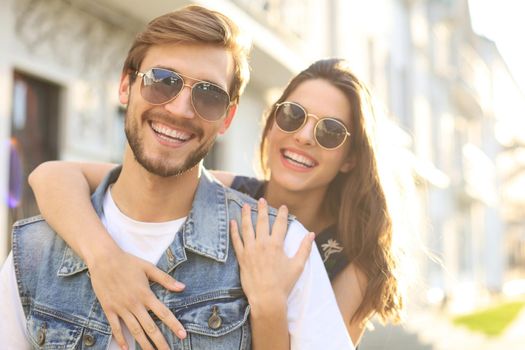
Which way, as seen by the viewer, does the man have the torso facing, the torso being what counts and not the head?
toward the camera

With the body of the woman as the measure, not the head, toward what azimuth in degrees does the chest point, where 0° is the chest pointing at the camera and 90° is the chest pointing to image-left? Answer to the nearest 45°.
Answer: approximately 45°

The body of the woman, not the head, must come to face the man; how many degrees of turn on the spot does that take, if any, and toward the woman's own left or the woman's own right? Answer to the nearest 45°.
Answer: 0° — they already face them

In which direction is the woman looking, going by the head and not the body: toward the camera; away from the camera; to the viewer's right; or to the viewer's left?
toward the camera

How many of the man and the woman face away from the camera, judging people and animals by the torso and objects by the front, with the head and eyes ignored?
0

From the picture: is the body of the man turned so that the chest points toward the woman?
no
